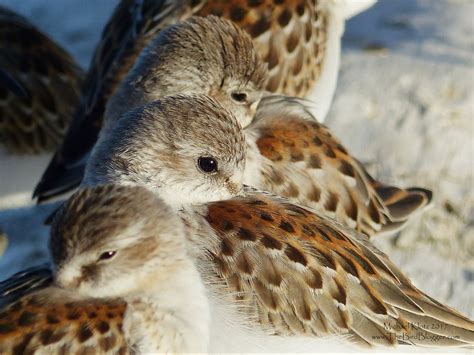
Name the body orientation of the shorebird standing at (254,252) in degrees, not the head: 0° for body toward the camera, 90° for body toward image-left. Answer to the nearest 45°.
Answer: approximately 90°

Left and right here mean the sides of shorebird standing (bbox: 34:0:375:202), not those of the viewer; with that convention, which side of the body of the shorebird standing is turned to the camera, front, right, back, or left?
right

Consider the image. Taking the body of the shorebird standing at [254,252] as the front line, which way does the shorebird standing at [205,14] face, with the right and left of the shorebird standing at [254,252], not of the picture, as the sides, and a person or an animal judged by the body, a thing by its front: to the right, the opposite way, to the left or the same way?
the opposite way

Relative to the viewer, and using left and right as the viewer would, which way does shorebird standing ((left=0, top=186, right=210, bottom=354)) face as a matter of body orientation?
facing to the right of the viewer
